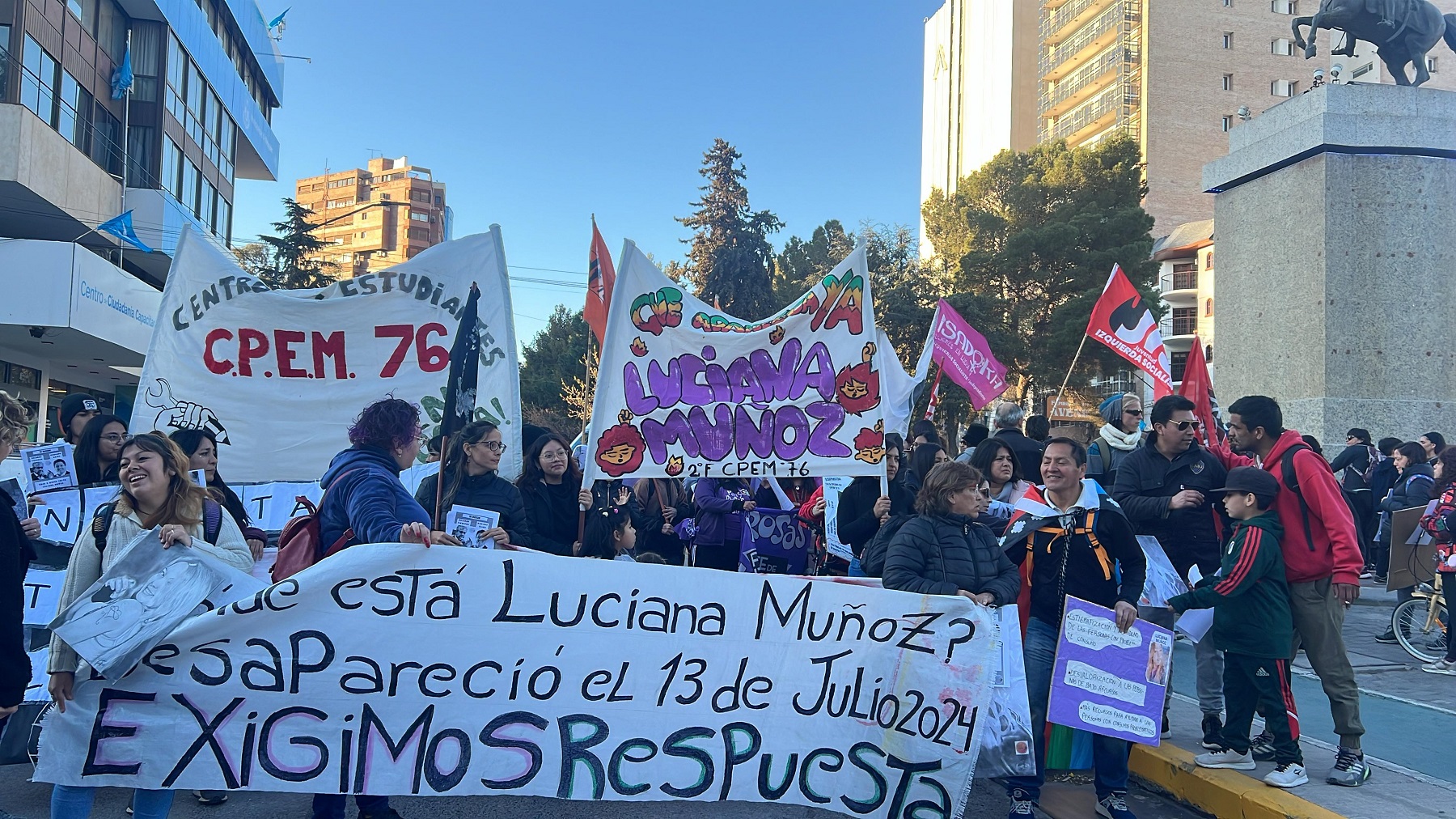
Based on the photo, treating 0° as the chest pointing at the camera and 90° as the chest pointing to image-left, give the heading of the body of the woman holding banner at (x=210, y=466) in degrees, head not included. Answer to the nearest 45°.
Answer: approximately 315°

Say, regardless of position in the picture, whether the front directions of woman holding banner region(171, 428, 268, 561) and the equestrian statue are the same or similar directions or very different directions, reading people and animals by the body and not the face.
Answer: very different directions

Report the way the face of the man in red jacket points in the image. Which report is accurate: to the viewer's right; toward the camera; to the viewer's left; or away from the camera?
to the viewer's left

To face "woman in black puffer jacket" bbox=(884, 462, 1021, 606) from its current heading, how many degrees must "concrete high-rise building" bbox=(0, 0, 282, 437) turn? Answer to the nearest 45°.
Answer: approximately 45° to its right

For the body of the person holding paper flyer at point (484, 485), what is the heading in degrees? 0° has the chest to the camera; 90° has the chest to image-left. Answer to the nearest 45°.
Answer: approximately 0°

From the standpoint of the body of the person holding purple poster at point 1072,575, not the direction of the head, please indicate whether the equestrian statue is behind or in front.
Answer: behind

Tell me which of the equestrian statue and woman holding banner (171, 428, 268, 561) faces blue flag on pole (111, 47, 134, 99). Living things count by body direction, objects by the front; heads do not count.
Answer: the equestrian statue

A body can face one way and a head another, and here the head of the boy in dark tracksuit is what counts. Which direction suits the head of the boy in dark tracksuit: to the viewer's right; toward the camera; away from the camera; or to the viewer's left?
to the viewer's left

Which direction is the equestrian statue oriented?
to the viewer's left

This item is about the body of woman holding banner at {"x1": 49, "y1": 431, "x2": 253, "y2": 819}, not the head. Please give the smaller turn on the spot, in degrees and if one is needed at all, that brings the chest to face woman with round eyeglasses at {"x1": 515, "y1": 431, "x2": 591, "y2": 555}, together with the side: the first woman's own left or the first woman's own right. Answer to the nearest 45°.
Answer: approximately 135° to the first woman's own left

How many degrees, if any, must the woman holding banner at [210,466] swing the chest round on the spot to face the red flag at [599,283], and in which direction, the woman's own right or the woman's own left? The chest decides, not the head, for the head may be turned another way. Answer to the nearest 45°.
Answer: approximately 90° to the woman's own left
